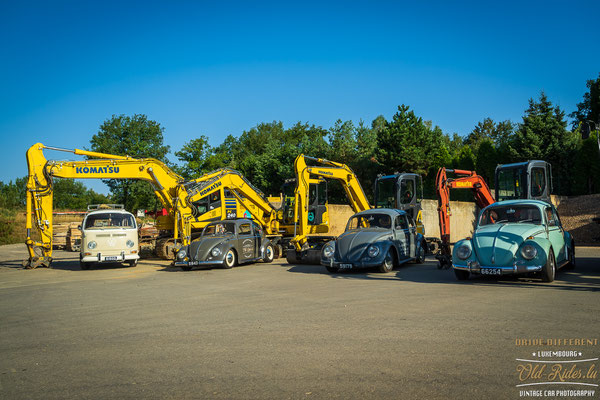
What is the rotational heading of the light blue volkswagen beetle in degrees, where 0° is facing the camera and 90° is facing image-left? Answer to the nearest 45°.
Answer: approximately 45°

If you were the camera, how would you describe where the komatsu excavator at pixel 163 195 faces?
facing to the left of the viewer

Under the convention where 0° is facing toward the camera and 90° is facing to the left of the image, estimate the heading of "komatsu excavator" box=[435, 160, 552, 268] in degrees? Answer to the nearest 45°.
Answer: approximately 45°

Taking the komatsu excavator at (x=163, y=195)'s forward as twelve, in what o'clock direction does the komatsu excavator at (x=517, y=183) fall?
the komatsu excavator at (x=517, y=183) is roughly at 7 o'clock from the komatsu excavator at (x=163, y=195).

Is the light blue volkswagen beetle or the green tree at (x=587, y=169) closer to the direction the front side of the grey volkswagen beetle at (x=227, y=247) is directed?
the light blue volkswagen beetle

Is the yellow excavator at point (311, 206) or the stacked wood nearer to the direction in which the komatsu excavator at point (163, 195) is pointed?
the stacked wood

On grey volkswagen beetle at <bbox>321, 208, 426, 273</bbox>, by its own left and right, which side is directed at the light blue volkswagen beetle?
left

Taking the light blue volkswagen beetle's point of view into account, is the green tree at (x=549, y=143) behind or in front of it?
behind
